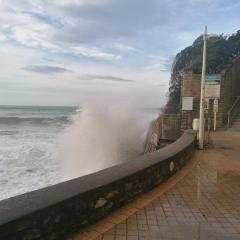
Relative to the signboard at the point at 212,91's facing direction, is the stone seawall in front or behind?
in front

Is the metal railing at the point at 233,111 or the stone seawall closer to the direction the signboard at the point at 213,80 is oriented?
the stone seawall

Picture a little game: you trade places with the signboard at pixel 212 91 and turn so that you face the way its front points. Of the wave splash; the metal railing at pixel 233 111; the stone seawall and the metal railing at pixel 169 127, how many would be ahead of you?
1

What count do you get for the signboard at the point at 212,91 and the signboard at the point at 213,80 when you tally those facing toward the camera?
2

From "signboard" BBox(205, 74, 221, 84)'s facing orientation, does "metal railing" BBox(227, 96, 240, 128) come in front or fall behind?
behind

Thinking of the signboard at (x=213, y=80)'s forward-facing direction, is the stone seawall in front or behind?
in front

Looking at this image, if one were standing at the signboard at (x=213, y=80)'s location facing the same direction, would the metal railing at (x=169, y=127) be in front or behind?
behind

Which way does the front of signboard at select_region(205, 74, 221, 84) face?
toward the camera

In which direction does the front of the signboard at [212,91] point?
toward the camera
